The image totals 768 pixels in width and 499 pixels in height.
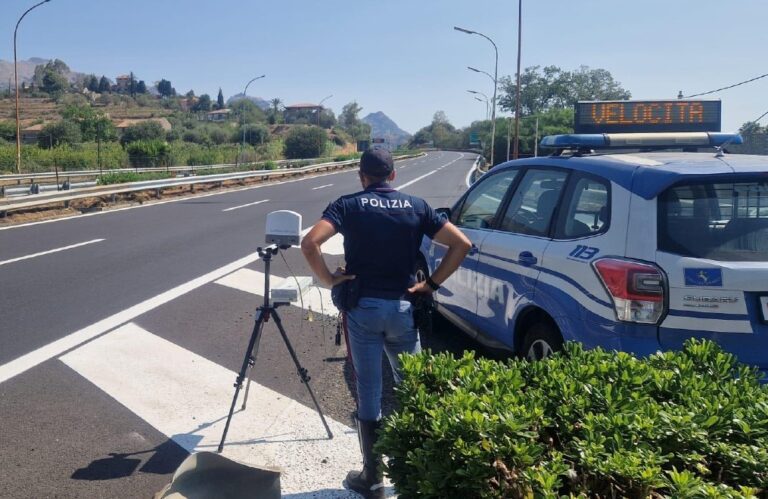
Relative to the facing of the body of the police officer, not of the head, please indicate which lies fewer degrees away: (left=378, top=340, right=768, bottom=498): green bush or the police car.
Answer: the police car

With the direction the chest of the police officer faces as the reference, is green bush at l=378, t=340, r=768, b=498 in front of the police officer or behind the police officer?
behind

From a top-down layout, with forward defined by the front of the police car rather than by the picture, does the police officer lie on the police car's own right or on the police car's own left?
on the police car's own left

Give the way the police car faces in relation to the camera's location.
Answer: facing away from the viewer and to the left of the viewer

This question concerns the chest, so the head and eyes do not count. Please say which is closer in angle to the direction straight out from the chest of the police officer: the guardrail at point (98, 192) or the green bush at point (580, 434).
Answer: the guardrail

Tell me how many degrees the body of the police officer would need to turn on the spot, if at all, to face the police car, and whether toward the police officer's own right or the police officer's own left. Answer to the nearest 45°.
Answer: approximately 90° to the police officer's own right

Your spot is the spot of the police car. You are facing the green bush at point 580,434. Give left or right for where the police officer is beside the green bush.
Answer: right

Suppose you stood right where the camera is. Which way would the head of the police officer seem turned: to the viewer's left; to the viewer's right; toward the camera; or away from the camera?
away from the camera

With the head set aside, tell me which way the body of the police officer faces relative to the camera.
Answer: away from the camera
